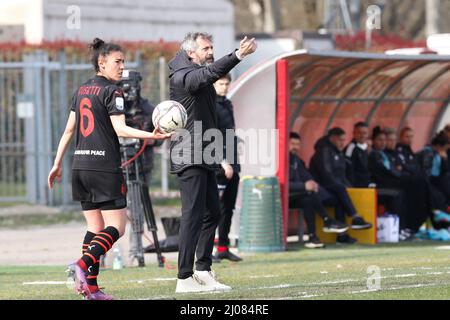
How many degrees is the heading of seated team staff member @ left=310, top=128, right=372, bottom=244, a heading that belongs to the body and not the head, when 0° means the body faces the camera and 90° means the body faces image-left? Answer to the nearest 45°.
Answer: approximately 315°

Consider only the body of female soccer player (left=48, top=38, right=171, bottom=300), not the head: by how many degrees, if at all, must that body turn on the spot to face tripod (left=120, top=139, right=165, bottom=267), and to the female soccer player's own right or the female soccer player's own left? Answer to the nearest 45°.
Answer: approximately 45° to the female soccer player's own left

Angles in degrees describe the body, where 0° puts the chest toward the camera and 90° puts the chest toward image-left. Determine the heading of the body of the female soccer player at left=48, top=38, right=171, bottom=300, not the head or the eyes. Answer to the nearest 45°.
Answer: approximately 225°

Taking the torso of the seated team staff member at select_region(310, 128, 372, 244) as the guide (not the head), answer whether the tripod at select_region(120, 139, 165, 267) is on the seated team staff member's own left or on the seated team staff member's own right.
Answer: on the seated team staff member's own right

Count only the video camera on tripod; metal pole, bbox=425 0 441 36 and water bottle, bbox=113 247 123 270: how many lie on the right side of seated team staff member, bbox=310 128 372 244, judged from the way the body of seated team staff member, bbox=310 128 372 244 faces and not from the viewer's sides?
2

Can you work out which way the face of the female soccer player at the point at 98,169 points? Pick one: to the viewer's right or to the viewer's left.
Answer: to the viewer's right

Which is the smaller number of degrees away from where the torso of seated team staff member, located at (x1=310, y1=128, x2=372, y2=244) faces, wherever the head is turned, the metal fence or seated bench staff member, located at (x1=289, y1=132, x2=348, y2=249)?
the seated bench staff member
